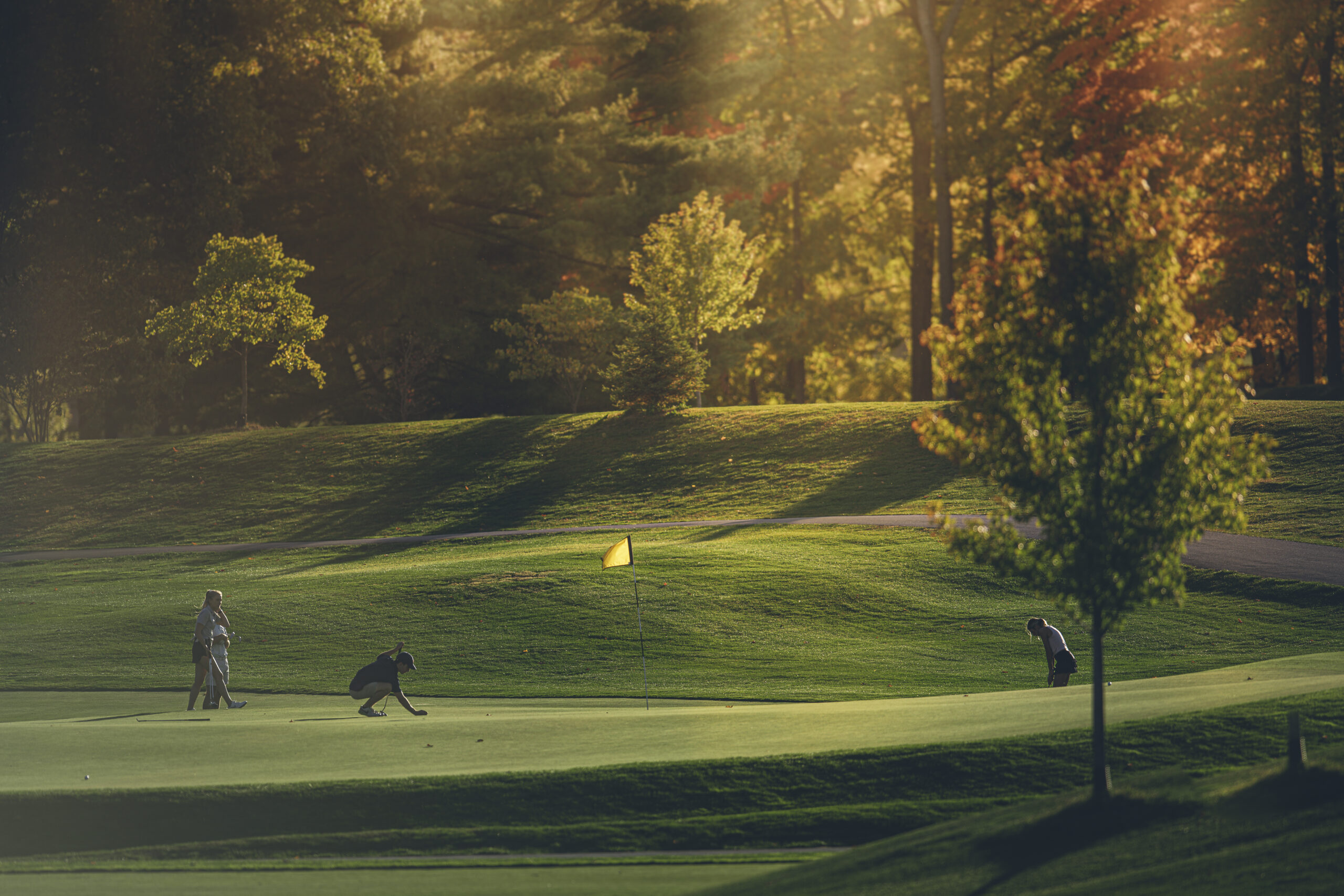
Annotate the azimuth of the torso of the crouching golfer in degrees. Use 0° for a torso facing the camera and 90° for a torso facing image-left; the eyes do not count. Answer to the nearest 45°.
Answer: approximately 270°

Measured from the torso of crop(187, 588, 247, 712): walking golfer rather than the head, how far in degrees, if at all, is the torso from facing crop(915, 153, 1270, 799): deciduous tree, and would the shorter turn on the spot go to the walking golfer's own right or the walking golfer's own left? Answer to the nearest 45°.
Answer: approximately 45° to the walking golfer's own right

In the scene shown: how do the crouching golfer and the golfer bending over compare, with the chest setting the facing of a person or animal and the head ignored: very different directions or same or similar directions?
very different directions

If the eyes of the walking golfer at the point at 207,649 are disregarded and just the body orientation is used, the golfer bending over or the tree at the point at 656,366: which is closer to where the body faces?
the golfer bending over

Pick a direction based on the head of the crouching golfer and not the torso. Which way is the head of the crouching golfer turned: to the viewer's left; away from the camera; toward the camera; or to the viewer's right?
to the viewer's right

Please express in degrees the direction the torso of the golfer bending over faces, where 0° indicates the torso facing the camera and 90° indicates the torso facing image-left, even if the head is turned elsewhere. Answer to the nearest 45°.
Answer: approximately 90°

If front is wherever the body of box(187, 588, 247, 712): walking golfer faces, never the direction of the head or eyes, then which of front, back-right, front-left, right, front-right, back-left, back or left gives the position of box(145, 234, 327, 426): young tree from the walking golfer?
left

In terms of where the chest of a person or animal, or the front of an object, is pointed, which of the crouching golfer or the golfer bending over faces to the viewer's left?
the golfer bending over

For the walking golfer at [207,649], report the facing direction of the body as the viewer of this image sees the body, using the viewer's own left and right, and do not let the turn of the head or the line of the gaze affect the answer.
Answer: facing to the right of the viewer

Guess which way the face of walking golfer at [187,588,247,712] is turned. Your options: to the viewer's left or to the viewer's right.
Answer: to the viewer's right

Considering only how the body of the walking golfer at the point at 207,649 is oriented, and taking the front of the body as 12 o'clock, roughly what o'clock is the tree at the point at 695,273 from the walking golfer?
The tree is roughly at 10 o'clock from the walking golfer.

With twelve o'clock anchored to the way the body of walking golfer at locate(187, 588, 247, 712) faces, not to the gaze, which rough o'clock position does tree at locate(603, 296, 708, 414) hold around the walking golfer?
The tree is roughly at 10 o'clock from the walking golfer.

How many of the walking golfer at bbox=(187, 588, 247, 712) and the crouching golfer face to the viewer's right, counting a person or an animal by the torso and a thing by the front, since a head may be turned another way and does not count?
2

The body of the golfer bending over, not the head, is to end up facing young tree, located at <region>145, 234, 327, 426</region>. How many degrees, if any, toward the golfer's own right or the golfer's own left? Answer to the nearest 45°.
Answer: approximately 45° to the golfer's own right
